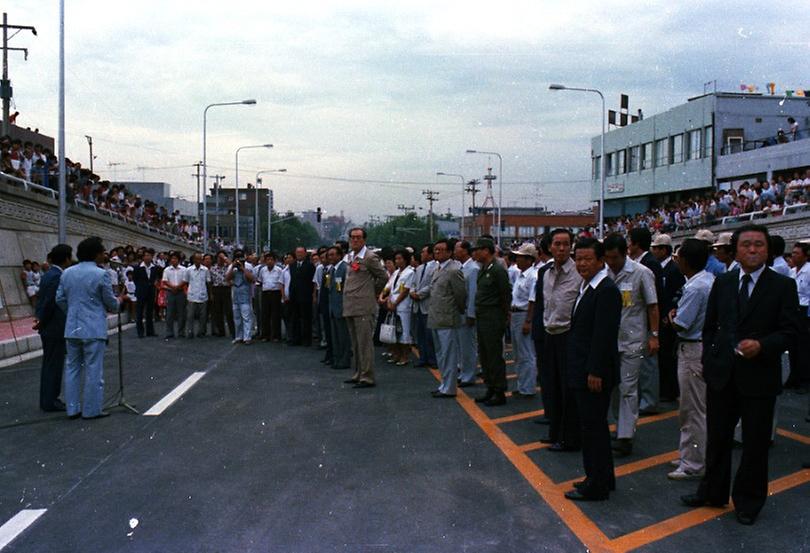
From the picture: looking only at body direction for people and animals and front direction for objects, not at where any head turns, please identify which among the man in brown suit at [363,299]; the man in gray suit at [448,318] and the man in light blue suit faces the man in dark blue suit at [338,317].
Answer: the man in light blue suit

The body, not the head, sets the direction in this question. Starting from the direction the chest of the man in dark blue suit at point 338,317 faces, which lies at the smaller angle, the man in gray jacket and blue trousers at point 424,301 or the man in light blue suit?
the man in light blue suit

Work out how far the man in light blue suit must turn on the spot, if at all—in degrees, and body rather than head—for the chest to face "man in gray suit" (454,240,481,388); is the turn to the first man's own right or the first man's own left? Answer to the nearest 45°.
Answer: approximately 45° to the first man's own right

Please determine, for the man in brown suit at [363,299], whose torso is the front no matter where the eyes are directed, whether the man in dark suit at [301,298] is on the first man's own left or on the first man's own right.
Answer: on the first man's own right

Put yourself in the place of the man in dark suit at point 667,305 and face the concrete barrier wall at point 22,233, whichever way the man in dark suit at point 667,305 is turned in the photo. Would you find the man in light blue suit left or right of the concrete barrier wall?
left

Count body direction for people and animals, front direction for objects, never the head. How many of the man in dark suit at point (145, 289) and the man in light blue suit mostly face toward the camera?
1

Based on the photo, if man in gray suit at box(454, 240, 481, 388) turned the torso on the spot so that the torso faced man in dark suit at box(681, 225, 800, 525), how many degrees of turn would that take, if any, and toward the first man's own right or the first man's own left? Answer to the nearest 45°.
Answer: approximately 90° to the first man's own left

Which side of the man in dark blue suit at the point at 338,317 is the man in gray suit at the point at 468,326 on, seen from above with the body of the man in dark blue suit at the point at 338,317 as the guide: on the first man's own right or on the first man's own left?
on the first man's own left

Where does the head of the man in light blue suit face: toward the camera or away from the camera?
away from the camera

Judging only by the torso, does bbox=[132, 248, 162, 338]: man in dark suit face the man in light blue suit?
yes

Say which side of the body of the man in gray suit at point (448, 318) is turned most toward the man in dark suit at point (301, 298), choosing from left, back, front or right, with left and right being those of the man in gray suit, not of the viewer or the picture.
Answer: right

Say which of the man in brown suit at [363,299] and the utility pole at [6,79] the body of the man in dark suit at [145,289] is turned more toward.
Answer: the man in brown suit

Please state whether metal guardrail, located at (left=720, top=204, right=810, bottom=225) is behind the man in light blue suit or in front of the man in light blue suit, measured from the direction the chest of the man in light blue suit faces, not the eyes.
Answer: in front

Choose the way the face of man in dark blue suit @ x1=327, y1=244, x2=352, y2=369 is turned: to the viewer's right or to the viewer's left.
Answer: to the viewer's left

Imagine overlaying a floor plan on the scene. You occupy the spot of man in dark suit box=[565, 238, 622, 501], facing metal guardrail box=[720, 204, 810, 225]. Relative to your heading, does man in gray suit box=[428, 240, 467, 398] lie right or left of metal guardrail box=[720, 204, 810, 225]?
left
